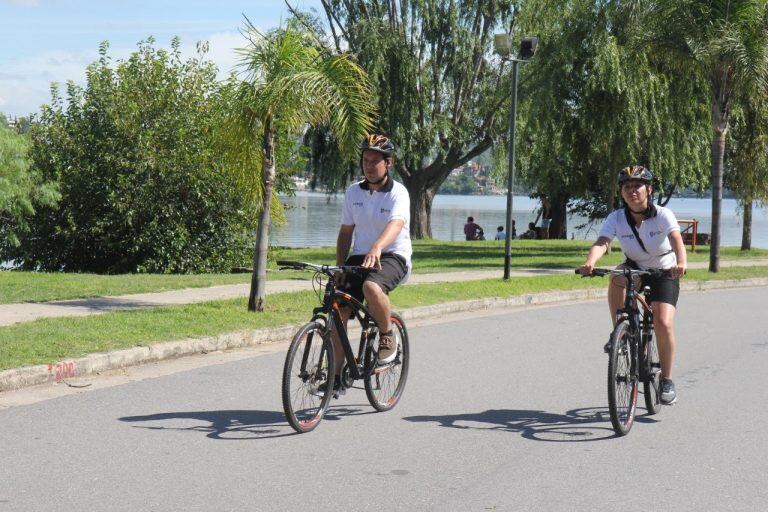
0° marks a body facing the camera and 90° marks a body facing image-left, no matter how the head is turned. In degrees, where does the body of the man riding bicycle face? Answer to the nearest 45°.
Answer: approximately 45°

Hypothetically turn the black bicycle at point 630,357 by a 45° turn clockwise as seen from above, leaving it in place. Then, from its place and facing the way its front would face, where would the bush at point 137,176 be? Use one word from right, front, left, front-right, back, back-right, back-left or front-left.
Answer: right

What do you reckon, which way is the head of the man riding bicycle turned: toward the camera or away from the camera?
toward the camera

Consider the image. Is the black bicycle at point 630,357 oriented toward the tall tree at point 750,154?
no

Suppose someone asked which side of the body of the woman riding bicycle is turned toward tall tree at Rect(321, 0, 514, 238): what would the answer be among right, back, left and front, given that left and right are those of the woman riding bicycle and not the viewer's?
back

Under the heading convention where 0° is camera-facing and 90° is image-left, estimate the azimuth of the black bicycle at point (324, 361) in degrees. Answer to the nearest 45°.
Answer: approximately 45°

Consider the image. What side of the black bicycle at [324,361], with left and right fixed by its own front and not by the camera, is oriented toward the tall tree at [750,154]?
back

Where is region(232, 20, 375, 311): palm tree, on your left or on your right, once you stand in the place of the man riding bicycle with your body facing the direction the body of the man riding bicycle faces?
on your right

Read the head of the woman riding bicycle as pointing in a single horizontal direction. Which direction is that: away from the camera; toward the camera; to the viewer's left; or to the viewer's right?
toward the camera

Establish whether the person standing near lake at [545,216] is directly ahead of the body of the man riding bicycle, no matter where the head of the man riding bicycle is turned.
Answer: no

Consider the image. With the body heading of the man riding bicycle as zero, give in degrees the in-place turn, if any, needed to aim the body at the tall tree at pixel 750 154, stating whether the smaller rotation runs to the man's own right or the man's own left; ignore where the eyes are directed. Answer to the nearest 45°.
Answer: approximately 180°

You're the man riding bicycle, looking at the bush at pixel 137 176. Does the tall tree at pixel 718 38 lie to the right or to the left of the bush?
right

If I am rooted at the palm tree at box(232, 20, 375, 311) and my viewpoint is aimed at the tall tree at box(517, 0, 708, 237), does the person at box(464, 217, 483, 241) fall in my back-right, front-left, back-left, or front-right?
front-left

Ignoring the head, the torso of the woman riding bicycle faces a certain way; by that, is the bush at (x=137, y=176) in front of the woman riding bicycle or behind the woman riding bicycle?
behind

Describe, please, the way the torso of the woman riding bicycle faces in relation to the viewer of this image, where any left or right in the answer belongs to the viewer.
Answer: facing the viewer

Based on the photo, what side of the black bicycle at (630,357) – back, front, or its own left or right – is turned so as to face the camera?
front

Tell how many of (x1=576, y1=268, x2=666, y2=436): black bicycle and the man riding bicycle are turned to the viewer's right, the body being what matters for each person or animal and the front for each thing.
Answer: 0

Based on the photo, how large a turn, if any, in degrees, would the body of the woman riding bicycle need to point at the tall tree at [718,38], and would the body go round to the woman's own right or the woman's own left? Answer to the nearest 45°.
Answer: approximately 180°

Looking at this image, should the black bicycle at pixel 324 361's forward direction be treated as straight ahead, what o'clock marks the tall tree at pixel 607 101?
The tall tree is roughly at 5 o'clock from the black bicycle.

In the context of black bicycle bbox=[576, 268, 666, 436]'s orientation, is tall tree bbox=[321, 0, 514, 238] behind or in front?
behind
